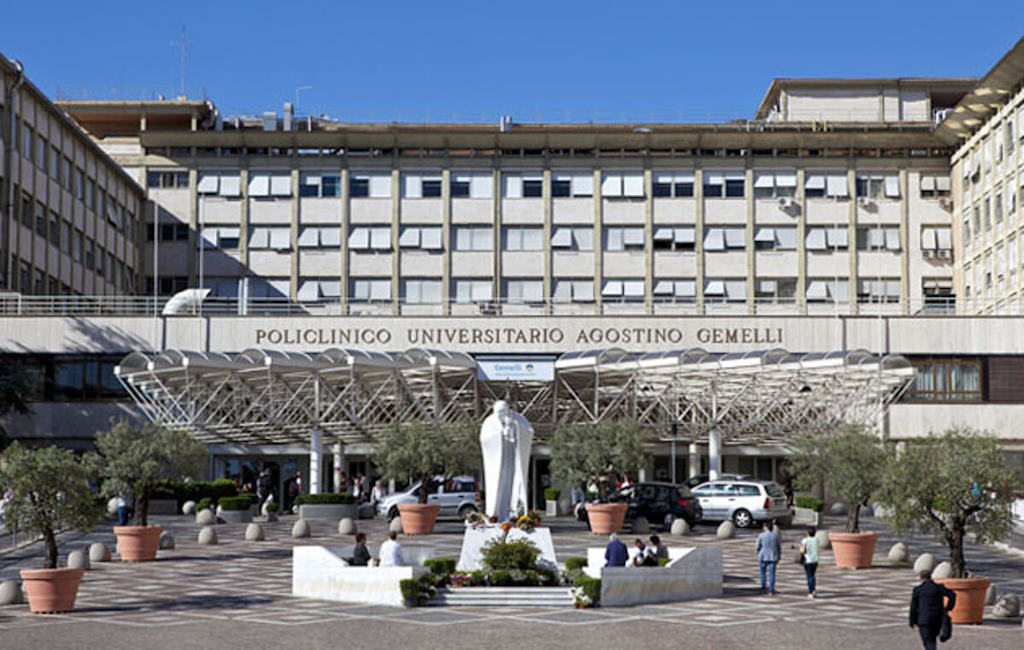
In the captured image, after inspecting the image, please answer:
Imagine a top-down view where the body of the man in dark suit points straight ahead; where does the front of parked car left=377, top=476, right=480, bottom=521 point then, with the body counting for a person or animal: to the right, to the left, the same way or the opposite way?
to the left

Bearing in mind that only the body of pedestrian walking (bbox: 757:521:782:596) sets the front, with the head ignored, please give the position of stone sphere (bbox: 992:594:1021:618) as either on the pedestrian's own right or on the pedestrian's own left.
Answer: on the pedestrian's own right

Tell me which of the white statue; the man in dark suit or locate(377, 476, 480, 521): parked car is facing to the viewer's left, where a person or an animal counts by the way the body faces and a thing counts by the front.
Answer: the parked car

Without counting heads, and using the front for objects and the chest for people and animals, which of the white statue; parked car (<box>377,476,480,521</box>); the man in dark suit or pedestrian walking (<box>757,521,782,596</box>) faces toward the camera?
the white statue

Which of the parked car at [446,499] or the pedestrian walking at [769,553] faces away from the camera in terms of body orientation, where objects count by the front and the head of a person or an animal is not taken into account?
the pedestrian walking

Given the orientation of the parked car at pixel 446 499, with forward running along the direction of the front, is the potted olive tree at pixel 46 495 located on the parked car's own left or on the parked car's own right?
on the parked car's own left

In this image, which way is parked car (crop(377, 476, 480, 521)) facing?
to the viewer's left

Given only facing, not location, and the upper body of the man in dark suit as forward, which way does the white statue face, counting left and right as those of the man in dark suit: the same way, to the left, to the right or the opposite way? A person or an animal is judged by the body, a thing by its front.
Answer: the opposite way

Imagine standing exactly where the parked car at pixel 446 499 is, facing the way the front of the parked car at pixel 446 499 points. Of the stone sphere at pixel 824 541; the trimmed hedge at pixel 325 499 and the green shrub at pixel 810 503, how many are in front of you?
1

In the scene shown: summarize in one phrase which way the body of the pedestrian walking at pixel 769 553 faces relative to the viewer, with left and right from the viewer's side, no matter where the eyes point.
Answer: facing away from the viewer

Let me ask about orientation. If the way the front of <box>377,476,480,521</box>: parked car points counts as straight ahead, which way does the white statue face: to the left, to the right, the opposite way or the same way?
to the left

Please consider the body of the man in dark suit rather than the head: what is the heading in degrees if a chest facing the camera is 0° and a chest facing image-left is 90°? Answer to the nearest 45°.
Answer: approximately 180°

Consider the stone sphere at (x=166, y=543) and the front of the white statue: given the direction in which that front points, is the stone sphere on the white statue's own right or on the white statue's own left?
on the white statue's own right

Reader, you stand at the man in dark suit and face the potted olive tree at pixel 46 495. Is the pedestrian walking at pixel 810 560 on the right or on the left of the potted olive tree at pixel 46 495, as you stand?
right
